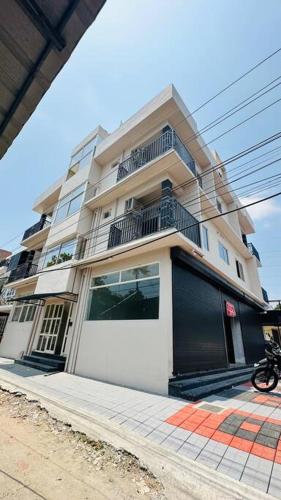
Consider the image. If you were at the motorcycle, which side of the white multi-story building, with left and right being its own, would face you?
left

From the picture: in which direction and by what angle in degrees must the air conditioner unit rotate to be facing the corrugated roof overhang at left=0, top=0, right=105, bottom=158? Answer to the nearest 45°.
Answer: approximately 45° to its left

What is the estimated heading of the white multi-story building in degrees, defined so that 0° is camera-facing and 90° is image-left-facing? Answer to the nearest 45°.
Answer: approximately 45°

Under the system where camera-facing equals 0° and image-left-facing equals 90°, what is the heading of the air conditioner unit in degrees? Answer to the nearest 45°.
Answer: approximately 45°
